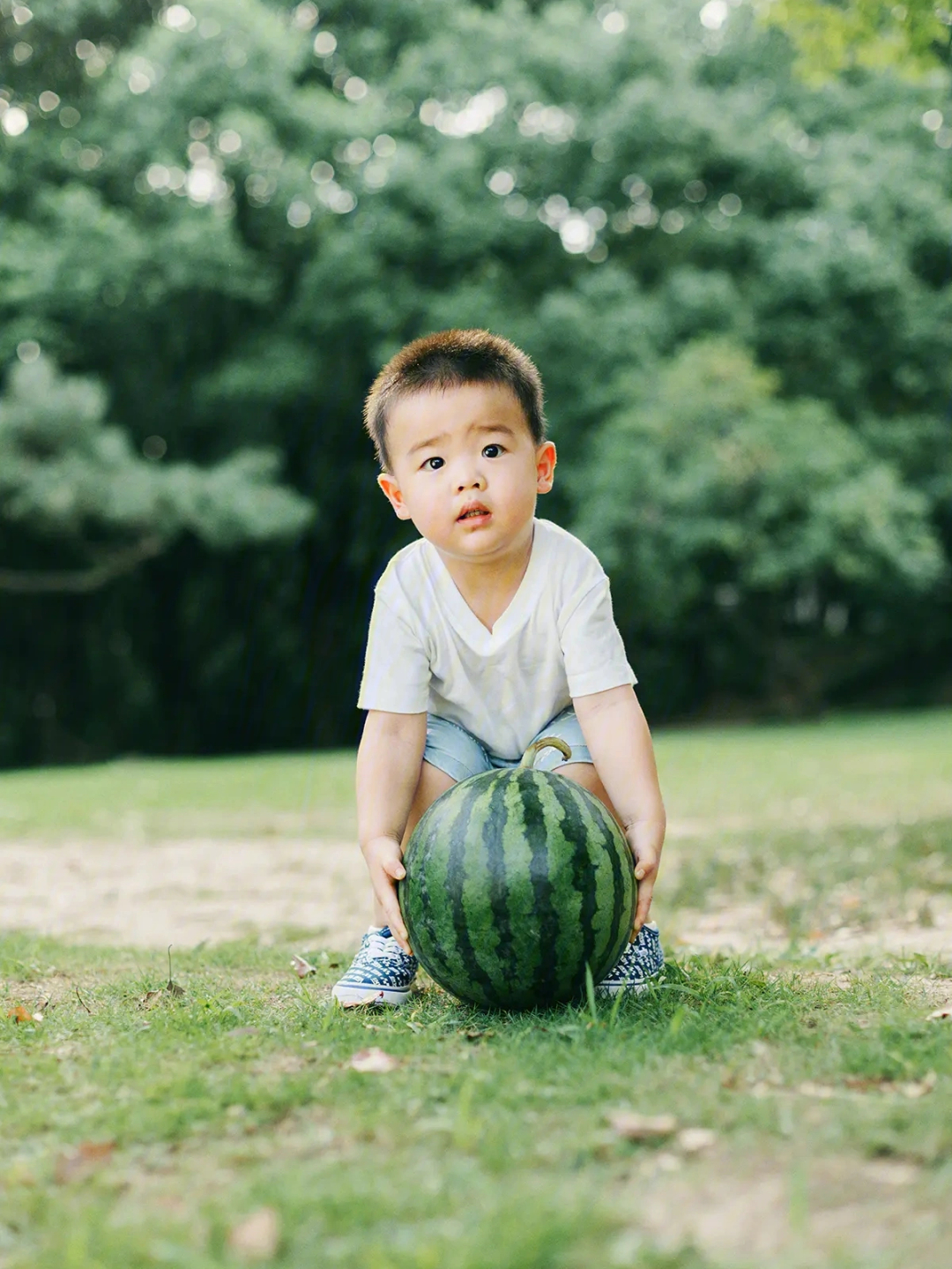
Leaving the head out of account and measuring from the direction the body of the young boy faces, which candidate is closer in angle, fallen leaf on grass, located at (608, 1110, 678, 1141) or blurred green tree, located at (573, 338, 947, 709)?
the fallen leaf on grass

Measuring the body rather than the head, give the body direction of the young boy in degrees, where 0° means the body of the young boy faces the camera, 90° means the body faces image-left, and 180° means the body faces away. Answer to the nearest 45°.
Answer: approximately 0°

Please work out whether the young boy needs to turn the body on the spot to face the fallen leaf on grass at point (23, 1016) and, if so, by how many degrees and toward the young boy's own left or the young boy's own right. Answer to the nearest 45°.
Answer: approximately 90° to the young boy's own right

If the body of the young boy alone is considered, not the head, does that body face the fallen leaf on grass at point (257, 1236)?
yes

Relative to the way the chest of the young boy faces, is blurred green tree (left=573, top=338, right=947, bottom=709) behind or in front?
behind

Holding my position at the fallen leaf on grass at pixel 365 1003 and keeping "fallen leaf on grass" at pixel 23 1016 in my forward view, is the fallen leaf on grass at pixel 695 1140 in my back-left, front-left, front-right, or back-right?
back-left

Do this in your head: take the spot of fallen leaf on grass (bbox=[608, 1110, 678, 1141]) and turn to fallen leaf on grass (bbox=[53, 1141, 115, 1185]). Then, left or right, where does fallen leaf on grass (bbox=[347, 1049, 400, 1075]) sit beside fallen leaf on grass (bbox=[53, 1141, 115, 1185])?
right
